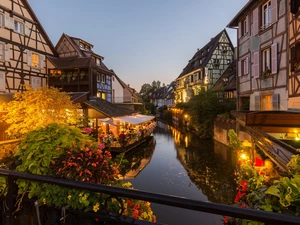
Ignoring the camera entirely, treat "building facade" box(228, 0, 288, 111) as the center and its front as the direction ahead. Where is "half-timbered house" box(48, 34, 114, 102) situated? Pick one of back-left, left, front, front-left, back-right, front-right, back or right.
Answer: front-right

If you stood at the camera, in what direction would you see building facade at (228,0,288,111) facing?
facing the viewer and to the left of the viewer

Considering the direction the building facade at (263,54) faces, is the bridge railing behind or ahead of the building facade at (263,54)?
ahead

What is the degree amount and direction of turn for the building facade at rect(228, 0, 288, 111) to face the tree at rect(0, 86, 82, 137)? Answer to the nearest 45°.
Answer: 0° — it already faces it

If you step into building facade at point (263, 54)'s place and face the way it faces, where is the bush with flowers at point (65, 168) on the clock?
The bush with flowers is roughly at 11 o'clock from the building facade.

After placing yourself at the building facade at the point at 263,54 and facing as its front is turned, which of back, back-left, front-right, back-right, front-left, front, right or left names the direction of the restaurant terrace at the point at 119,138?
front-right

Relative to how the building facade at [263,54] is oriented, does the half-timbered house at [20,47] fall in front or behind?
in front

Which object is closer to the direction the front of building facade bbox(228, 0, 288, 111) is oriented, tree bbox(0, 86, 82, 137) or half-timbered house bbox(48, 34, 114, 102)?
the tree

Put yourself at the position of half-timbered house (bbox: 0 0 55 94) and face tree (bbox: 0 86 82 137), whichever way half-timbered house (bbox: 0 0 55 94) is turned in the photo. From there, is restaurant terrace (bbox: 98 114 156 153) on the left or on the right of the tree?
left
